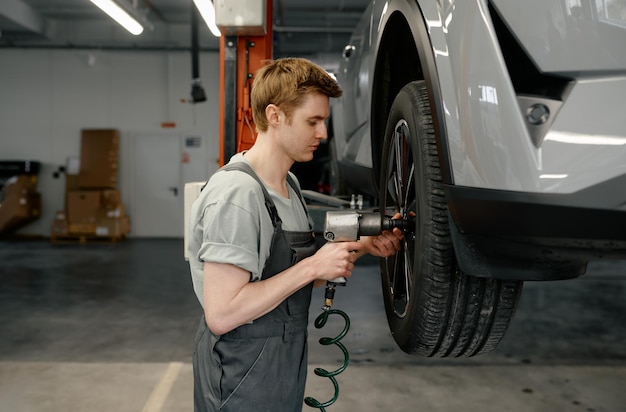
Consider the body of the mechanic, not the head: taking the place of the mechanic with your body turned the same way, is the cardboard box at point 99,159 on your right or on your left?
on your left

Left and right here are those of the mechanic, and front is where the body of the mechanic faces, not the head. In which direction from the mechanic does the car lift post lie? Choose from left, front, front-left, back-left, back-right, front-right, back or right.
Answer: left

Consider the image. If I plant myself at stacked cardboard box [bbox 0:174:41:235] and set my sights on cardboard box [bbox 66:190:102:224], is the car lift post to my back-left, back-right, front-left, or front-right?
front-right

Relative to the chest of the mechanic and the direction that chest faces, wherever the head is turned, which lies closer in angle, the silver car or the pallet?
the silver car

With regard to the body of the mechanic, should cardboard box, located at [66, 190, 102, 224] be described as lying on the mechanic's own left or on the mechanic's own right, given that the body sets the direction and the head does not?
on the mechanic's own left

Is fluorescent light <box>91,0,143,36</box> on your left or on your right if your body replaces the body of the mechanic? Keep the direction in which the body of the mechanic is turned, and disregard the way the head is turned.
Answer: on your left

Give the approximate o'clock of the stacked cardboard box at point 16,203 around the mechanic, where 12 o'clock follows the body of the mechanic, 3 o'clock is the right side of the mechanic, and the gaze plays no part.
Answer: The stacked cardboard box is roughly at 8 o'clock from the mechanic.

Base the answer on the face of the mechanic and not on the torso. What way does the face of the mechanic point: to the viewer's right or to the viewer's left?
to the viewer's right

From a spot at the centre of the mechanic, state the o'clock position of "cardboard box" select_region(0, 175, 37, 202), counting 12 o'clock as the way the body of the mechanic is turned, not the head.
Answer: The cardboard box is roughly at 8 o'clock from the mechanic.

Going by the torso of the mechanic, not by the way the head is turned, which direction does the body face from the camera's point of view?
to the viewer's right
